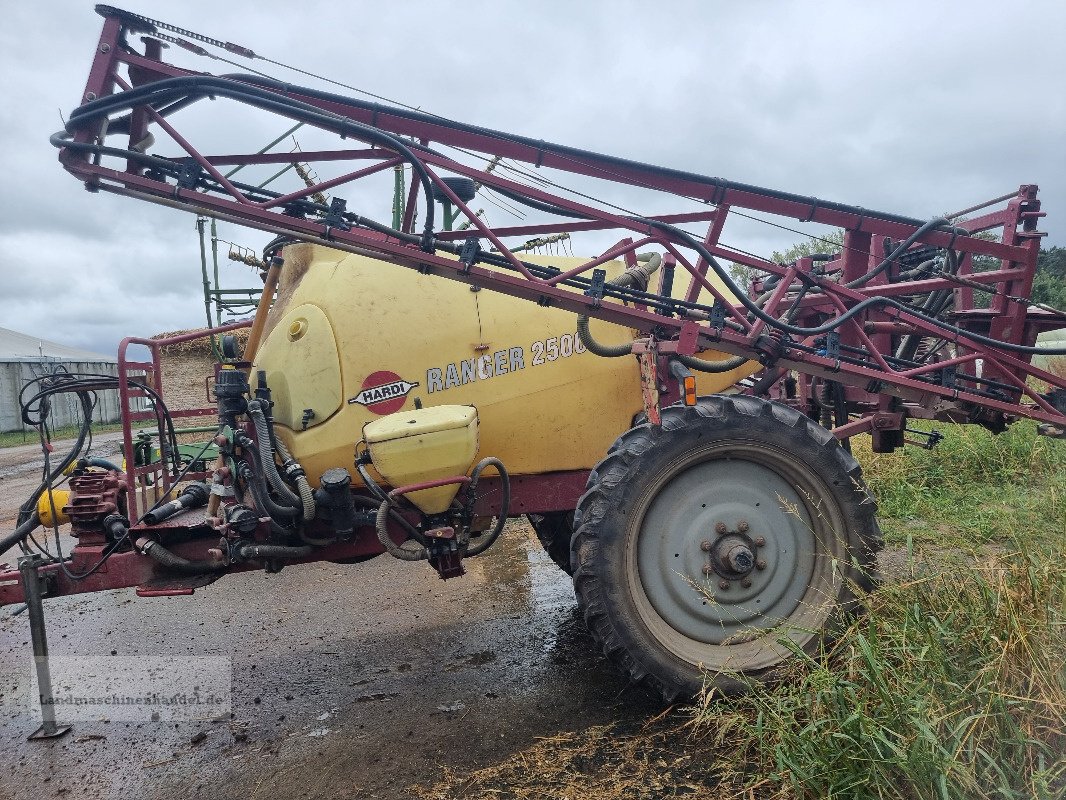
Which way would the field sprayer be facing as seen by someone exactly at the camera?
facing to the left of the viewer
